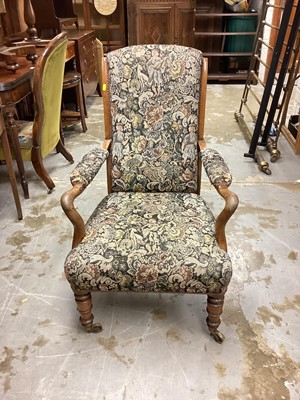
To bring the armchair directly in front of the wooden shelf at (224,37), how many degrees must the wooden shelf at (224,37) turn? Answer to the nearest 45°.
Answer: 0° — it already faces it

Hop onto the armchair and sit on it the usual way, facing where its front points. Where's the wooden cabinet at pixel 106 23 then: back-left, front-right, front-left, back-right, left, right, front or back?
back

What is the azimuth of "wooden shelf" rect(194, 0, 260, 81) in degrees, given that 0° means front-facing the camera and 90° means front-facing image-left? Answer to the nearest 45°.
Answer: approximately 0°

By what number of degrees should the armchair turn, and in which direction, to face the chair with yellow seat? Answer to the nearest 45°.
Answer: approximately 135° to its right

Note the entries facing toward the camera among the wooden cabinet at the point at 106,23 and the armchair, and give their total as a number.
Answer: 2

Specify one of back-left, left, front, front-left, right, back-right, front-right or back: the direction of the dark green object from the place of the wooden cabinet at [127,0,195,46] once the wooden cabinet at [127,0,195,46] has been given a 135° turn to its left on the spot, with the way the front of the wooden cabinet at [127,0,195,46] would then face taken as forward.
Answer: front-right

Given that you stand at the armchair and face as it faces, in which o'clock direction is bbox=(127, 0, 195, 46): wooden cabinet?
The wooden cabinet is roughly at 6 o'clock from the armchair.

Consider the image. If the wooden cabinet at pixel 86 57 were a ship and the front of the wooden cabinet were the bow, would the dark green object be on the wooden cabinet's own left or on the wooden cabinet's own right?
on the wooden cabinet's own left

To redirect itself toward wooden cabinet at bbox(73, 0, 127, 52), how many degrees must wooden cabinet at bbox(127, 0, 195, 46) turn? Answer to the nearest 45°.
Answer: approximately 90° to its right

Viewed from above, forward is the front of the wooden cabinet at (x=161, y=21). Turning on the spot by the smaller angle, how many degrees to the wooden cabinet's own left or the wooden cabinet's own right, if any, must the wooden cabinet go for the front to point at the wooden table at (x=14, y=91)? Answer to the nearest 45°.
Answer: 0° — it already faces it

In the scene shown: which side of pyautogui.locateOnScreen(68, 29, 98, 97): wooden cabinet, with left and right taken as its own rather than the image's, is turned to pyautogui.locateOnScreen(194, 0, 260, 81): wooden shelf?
left

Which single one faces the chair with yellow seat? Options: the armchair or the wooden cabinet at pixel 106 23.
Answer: the wooden cabinet
